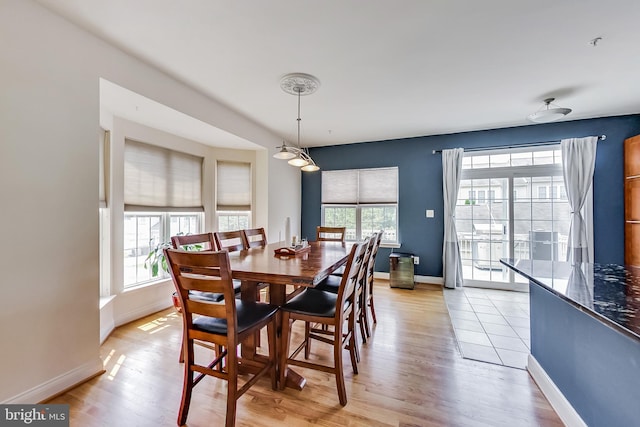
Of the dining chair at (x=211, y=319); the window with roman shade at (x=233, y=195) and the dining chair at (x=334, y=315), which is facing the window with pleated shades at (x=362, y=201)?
the dining chair at (x=211, y=319)

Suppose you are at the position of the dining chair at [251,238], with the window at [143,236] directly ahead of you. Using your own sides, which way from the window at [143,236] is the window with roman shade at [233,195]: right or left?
right

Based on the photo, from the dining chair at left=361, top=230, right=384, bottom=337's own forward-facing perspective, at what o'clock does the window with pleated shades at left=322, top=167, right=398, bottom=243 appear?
The window with pleated shades is roughly at 3 o'clock from the dining chair.

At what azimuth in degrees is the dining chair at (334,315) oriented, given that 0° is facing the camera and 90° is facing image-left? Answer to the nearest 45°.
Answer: approximately 90°

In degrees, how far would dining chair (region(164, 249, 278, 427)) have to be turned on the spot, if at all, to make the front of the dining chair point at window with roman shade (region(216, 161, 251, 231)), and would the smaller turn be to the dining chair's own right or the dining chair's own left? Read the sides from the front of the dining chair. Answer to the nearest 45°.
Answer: approximately 45° to the dining chair's own left

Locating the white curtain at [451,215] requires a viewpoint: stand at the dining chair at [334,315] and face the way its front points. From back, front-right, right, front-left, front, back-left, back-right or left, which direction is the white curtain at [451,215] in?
back-right

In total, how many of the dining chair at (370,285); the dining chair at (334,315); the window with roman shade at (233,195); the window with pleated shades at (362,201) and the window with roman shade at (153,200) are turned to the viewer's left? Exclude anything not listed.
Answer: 2

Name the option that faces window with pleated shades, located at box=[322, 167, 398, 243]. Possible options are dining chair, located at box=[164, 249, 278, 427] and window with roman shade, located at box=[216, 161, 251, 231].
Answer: the dining chair

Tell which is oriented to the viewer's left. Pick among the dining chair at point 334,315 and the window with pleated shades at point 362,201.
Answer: the dining chair

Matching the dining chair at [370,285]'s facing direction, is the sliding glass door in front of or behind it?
behind
